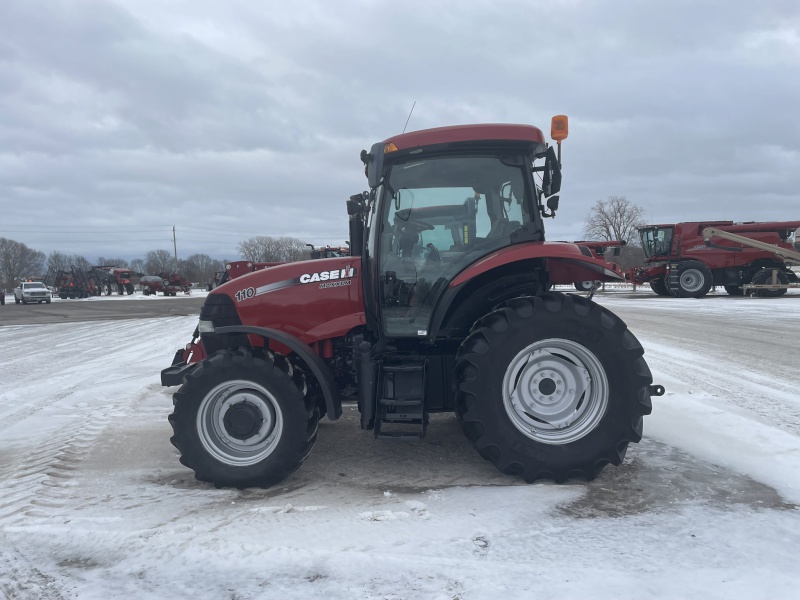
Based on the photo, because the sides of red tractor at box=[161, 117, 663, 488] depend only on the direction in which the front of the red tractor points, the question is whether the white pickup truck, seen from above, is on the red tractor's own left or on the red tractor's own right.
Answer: on the red tractor's own right

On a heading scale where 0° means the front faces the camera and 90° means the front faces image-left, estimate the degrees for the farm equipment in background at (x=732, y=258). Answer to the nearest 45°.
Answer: approximately 90°

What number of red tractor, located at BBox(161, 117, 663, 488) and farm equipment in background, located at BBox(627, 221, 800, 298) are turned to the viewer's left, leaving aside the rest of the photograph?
2

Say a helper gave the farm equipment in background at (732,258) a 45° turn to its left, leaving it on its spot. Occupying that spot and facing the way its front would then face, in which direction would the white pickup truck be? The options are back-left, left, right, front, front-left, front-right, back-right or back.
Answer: front-right

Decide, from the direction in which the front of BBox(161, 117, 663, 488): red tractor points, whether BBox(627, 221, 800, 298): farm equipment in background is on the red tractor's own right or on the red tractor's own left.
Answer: on the red tractor's own right

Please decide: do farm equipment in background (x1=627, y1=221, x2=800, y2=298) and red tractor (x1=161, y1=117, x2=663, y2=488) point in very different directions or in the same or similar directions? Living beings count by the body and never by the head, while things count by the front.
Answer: same or similar directions

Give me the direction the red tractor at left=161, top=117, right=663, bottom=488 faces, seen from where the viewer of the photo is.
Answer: facing to the left of the viewer

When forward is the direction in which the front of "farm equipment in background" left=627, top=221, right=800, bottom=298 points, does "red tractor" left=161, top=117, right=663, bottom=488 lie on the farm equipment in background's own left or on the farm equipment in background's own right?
on the farm equipment in background's own left
